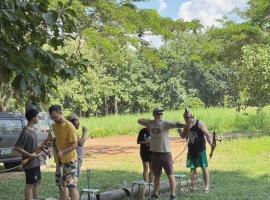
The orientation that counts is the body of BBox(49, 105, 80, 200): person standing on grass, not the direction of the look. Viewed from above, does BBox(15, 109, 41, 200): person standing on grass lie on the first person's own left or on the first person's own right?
on the first person's own right

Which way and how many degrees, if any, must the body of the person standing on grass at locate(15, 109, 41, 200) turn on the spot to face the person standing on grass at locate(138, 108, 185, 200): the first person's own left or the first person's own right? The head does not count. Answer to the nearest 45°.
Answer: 0° — they already face them

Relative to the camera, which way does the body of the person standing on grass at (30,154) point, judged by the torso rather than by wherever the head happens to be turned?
to the viewer's right
